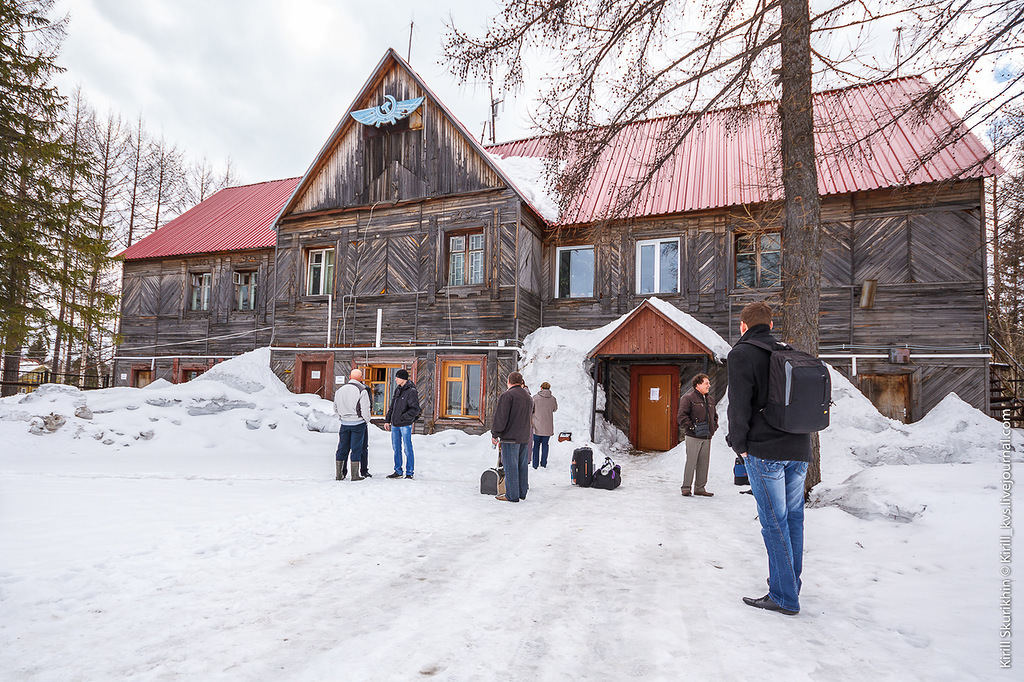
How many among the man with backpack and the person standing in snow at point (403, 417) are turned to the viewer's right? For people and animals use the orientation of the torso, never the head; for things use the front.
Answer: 0

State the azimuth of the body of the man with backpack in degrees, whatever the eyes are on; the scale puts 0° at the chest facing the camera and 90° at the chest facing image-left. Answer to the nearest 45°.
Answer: approximately 135°

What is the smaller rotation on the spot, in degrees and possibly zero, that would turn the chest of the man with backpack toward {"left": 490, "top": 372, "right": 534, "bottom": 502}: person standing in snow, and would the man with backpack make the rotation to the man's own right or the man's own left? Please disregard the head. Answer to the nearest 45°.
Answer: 0° — they already face them

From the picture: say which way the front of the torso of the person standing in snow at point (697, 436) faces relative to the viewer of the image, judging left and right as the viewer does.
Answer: facing the viewer and to the right of the viewer

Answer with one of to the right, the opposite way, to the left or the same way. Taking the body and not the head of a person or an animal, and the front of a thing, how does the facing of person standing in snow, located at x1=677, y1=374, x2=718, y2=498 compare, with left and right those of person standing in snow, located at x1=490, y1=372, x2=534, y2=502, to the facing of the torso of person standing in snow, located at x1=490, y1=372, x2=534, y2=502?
the opposite way

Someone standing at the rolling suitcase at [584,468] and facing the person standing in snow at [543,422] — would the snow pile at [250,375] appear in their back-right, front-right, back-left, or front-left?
front-left

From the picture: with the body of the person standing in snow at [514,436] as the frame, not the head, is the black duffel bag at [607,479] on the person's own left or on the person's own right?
on the person's own right

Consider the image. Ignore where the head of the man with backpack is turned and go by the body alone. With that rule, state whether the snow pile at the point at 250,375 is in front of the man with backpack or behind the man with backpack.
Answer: in front

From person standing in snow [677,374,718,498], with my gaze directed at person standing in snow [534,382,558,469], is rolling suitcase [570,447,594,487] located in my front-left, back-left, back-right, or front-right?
front-left

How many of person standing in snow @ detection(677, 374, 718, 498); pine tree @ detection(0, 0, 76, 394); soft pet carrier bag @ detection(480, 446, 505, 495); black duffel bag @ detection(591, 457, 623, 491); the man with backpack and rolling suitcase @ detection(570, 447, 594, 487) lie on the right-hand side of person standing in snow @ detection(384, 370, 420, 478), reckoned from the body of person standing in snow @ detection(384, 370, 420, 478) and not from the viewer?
1

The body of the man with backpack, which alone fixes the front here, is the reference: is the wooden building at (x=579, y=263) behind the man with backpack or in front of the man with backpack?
in front

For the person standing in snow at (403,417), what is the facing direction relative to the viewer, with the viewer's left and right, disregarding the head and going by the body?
facing the viewer and to the left of the viewer
